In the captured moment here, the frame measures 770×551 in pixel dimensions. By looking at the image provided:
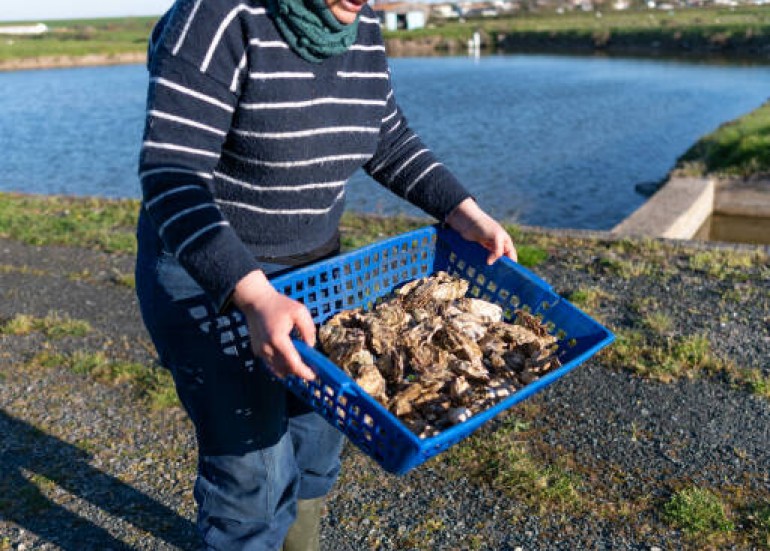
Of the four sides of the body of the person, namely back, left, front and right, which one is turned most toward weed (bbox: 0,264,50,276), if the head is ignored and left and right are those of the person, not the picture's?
back

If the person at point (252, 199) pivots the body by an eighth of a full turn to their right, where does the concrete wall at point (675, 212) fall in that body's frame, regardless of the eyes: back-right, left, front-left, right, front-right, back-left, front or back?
back-left

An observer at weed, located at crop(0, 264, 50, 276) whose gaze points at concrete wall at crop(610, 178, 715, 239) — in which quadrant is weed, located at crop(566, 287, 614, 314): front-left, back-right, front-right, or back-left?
front-right

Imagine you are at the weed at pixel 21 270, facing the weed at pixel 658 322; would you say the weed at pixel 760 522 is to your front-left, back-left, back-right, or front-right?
front-right

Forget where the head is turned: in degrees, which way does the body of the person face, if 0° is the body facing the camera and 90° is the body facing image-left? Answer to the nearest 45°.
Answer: approximately 315°

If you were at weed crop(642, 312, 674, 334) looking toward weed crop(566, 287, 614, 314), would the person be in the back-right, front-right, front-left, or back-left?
back-left

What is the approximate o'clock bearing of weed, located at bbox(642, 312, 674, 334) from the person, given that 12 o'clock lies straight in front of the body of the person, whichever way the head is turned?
The weed is roughly at 9 o'clock from the person.

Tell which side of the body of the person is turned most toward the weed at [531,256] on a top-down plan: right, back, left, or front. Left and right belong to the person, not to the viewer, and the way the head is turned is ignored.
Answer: left

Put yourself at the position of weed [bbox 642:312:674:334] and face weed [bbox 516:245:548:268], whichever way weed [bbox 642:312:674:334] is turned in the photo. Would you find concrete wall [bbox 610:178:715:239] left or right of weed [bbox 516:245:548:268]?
right

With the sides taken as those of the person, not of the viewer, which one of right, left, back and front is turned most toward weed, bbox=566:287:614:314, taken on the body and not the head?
left

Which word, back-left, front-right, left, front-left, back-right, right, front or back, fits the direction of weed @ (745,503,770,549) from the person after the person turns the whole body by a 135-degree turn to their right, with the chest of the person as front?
back
